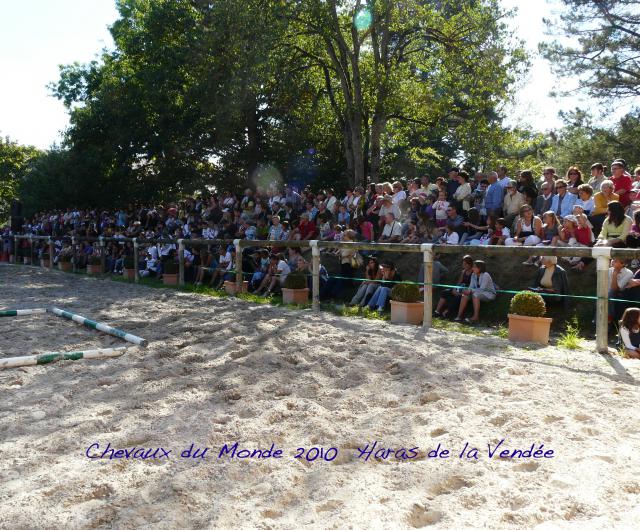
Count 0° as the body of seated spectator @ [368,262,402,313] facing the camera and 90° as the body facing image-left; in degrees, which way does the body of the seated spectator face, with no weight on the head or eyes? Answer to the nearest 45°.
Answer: approximately 45°

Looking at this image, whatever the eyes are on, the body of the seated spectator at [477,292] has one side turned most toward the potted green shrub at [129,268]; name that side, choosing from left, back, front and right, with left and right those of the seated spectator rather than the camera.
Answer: right

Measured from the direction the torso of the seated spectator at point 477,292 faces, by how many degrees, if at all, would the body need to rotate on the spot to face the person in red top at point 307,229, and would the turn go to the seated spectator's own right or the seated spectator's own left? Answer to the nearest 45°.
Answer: approximately 90° to the seated spectator's own right

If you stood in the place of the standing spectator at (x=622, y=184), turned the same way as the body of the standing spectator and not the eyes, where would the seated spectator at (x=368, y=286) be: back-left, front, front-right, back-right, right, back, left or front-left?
front-right

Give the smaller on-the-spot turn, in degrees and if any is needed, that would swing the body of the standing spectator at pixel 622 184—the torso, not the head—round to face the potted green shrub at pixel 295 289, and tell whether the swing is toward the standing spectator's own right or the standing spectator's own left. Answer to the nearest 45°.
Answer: approximately 45° to the standing spectator's own right

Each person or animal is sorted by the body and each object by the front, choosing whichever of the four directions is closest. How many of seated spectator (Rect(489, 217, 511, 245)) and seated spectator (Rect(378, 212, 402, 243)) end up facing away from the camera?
0

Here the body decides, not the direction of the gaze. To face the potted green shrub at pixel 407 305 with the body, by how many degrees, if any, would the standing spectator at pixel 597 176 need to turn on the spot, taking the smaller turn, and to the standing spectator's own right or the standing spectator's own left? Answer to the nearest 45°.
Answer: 0° — they already face it

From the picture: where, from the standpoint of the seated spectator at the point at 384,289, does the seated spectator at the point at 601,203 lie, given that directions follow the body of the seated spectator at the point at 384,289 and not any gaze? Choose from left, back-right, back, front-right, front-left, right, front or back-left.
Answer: back-left

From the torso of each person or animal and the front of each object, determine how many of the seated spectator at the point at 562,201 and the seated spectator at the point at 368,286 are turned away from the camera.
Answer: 0

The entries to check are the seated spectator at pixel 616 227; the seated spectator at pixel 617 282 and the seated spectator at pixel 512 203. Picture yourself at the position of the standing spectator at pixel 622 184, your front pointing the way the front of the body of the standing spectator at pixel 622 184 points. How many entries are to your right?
1

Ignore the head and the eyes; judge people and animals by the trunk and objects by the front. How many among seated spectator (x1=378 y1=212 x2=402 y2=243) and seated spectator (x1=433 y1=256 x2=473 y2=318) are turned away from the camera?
0
